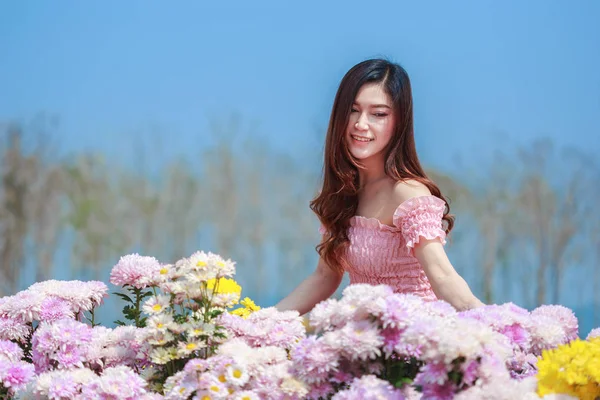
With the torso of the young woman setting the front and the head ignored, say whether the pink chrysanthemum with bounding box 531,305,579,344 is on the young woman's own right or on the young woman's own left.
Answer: on the young woman's own left

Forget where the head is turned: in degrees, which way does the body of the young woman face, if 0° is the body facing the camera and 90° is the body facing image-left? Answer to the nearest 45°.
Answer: approximately 45°

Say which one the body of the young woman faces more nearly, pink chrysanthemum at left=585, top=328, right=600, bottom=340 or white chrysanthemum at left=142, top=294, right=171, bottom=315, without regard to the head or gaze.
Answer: the white chrysanthemum

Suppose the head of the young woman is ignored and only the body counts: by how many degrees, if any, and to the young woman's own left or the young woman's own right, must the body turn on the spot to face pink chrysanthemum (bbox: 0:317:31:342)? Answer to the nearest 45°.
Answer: approximately 45° to the young woman's own right

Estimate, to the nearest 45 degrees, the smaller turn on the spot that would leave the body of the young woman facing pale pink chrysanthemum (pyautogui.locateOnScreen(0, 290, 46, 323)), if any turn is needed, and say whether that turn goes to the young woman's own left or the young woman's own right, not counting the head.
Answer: approximately 45° to the young woman's own right
